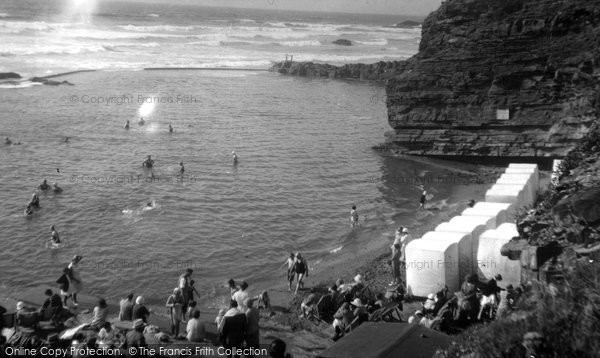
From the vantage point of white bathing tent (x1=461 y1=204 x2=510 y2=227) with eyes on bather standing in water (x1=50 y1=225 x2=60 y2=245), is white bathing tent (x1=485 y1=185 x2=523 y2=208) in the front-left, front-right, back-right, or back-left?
back-right
